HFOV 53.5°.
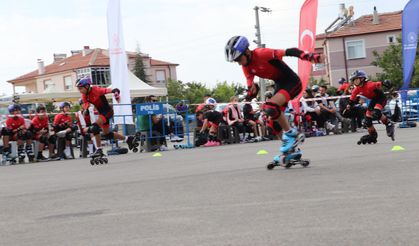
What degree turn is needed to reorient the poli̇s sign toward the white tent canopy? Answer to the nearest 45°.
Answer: approximately 180°

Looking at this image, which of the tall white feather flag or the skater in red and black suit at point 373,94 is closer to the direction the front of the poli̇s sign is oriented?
the skater in red and black suit

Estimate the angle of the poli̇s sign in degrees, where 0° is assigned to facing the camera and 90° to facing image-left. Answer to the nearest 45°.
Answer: approximately 0°

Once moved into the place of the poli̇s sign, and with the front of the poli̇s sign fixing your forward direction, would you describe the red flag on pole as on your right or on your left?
on your left

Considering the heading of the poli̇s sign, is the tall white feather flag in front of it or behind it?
behind

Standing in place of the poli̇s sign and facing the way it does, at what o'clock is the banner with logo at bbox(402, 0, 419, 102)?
The banner with logo is roughly at 9 o'clock from the poli̇s sign.
